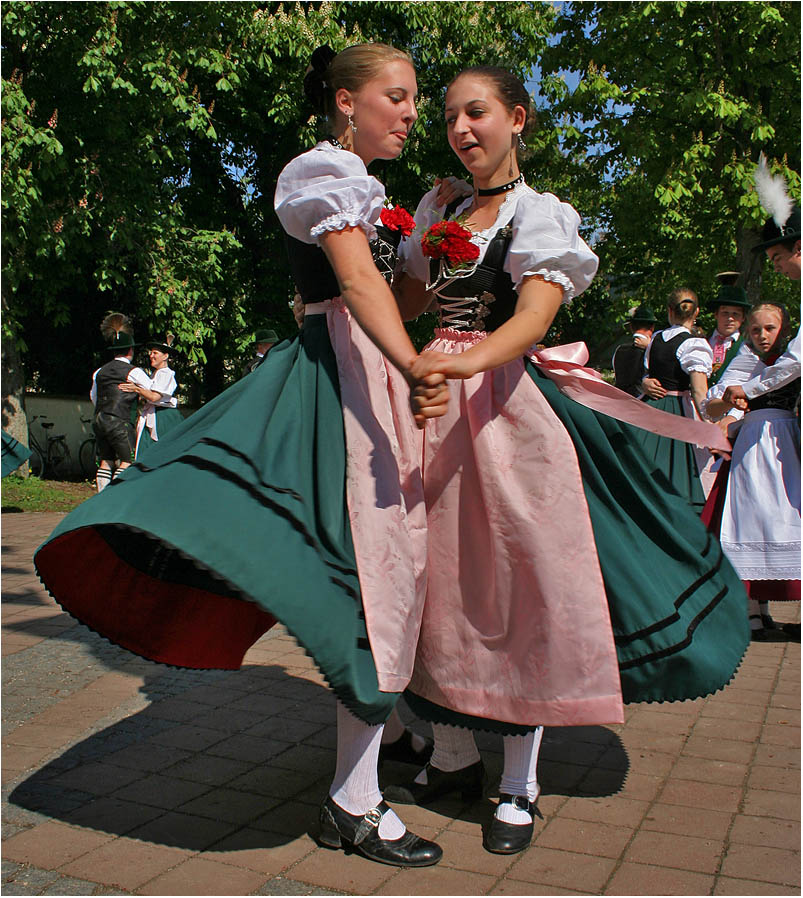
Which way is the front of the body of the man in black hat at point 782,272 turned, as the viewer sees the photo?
to the viewer's left

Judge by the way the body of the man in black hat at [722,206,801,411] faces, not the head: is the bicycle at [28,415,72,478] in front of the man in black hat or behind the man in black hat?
in front

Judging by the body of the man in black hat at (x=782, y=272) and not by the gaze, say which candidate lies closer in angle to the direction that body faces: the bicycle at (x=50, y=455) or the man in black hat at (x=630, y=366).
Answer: the bicycle

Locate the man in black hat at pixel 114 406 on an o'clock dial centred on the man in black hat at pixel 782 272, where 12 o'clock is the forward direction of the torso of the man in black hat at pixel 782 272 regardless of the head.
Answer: the man in black hat at pixel 114 406 is roughly at 1 o'clock from the man in black hat at pixel 782 272.

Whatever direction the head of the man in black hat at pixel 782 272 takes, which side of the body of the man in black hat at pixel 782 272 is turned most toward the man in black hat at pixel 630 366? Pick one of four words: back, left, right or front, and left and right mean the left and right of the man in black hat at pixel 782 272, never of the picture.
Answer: right

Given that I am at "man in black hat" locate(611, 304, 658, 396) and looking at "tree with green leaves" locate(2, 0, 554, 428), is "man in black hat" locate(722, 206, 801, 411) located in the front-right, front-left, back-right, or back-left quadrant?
back-left

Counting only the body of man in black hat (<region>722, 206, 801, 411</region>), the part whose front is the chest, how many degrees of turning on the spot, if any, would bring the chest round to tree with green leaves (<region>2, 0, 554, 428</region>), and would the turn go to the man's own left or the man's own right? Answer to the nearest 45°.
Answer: approximately 45° to the man's own right
